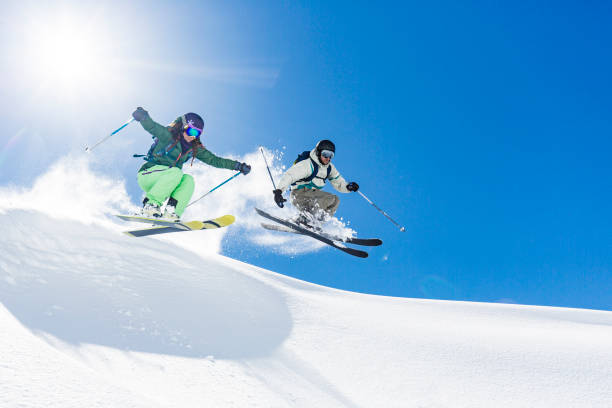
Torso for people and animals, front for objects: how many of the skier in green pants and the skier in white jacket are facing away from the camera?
0

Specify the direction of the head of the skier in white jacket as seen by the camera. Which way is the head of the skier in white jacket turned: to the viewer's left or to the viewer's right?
to the viewer's right

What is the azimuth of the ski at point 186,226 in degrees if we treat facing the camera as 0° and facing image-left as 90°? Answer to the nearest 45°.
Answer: approximately 270°

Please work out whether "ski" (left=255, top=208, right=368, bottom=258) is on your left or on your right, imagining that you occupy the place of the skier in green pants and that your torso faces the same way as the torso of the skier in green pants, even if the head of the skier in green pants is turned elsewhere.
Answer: on your left

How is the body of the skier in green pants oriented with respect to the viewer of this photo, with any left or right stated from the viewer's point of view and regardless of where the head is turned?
facing the viewer and to the right of the viewer

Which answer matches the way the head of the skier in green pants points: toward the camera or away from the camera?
toward the camera
